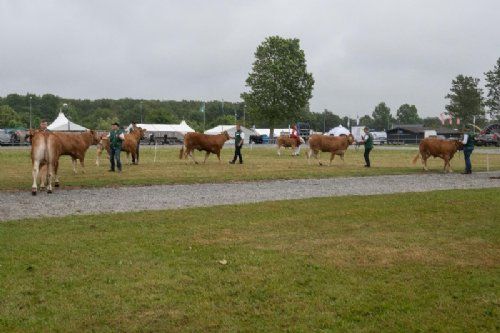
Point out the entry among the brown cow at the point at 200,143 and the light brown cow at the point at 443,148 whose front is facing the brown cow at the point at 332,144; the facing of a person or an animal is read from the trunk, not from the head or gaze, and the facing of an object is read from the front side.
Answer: the brown cow at the point at 200,143

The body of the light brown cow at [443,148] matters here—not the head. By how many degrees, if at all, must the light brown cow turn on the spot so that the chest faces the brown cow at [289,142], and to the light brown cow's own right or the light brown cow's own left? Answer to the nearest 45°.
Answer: approximately 135° to the light brown cow's own left

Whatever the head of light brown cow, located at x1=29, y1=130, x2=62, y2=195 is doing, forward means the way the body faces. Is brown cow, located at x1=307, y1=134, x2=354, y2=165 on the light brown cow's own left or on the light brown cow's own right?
on the light brown cow's own right

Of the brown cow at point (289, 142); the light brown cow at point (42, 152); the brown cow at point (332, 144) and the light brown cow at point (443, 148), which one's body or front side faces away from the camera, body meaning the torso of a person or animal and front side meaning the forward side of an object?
the light brown cow at point (42, 152)

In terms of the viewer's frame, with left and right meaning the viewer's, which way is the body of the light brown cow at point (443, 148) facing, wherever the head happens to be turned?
facing to the right of the viewer

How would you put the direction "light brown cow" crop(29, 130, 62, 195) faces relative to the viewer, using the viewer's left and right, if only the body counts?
facing away from the viewer

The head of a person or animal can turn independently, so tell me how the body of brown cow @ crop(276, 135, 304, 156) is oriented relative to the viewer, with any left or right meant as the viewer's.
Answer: facing to the right of the viewer

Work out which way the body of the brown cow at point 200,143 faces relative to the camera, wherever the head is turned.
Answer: to the viewer's right

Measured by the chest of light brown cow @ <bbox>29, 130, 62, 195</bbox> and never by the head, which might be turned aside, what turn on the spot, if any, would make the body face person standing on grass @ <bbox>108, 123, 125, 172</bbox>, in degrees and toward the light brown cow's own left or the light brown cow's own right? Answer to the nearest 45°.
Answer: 0° — it already faces them

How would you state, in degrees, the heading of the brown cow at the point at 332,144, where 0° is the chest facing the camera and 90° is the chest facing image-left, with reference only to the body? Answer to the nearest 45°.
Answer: approximately 270°

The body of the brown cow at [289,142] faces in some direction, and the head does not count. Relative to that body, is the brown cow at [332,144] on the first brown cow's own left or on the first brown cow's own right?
on the first brown cow's own right

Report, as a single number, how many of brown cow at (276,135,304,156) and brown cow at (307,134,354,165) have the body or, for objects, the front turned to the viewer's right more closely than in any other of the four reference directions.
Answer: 2

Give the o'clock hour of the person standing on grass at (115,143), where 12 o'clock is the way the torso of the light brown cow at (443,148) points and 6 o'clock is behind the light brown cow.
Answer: The person standing on grass is roughly at 5 o'clock from the light brown cow.
